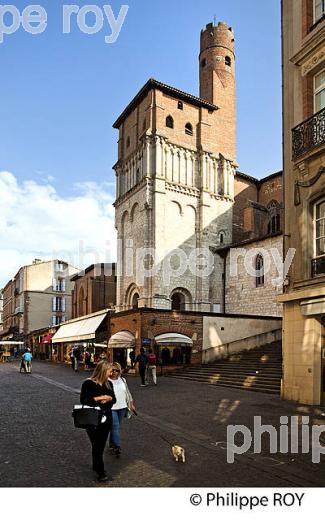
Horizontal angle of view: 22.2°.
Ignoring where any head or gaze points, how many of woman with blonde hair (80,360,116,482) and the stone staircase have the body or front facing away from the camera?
0

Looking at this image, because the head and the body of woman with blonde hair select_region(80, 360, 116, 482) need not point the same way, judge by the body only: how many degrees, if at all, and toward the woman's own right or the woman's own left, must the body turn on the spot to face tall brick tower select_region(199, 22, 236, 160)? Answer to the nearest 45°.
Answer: approximately 135° to the woman's own left

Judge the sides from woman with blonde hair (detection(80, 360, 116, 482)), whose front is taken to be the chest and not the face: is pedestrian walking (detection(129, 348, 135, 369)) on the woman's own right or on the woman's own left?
on the woman's own left

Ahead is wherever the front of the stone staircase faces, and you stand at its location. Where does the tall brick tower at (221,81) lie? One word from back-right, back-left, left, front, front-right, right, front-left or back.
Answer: back-right

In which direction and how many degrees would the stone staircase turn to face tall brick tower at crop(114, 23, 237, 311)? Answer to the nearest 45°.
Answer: approximately 135° to its right

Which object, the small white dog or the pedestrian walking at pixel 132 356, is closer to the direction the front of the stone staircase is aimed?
the small white dog

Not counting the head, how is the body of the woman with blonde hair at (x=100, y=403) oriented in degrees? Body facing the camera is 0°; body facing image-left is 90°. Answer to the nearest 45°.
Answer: approximately 315°

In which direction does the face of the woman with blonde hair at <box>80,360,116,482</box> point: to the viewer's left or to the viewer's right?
to the viewer's right

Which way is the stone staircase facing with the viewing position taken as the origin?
facing the viewer and to the left of the viewer

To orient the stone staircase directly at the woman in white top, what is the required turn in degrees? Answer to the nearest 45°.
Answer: approximately 45° to its left
